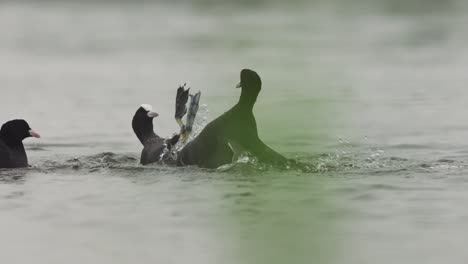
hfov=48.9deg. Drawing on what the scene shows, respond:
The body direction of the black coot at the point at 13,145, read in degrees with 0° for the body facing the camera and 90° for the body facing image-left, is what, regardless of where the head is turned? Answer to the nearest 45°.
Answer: approximately 270°
